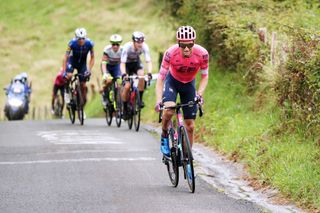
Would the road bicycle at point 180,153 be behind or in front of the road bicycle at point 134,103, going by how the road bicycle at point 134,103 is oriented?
in front

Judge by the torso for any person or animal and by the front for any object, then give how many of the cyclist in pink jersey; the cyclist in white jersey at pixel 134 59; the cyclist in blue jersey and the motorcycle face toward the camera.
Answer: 4

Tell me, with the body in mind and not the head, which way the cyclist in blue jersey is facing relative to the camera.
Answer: toward the camera

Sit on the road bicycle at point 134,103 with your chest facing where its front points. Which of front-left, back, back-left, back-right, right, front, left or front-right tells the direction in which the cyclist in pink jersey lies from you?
front

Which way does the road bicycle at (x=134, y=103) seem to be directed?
toward the camera

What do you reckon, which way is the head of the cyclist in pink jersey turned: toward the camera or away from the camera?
toward the camera

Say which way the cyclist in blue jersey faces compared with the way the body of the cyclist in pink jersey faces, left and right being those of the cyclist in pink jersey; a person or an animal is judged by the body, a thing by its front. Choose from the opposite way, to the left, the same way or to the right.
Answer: the same way

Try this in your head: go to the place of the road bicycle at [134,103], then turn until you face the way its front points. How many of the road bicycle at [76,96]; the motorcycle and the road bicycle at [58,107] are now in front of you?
0

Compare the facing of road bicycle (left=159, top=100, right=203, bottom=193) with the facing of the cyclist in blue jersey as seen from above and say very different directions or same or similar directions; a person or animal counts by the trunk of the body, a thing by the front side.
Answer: same or similar directions

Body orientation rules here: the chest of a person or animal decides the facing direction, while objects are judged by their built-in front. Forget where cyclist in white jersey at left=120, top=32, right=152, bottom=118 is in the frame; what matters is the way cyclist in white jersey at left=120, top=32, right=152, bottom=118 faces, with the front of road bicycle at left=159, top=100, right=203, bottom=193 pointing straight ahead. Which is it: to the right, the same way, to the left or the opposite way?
the same way

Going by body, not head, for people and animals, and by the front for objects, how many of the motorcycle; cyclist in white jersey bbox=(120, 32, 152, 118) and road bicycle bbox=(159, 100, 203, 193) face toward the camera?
3

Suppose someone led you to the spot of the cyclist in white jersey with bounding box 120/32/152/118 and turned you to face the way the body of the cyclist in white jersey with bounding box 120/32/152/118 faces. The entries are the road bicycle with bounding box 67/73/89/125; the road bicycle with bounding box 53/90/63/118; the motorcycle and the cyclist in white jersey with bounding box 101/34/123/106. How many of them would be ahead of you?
0

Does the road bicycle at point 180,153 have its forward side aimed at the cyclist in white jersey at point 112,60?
no

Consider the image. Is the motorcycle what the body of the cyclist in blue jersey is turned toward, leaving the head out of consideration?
no

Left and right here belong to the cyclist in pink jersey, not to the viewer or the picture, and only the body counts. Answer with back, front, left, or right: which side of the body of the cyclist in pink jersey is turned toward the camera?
front
